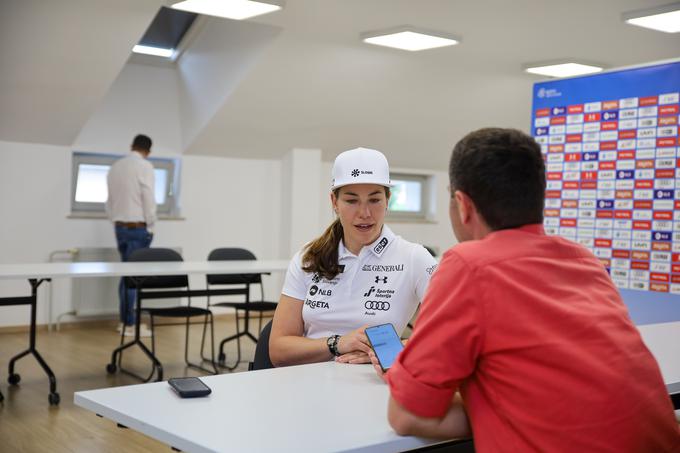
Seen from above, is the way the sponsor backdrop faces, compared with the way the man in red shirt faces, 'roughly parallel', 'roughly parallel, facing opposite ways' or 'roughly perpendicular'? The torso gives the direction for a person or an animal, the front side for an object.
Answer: roughly perpendicular

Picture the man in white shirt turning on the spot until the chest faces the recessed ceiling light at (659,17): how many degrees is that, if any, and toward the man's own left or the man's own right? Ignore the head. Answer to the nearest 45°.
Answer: approximately 90° to the man's own right

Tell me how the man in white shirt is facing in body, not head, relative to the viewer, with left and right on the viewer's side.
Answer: facing away from the viewer and to the right of the viewer

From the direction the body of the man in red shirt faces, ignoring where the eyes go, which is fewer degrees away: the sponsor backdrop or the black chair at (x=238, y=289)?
the black chair

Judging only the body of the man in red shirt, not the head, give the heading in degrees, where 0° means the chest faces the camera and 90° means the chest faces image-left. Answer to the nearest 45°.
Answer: approximately 135°

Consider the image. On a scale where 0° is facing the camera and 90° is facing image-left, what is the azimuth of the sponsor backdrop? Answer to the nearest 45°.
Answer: approximately 45°

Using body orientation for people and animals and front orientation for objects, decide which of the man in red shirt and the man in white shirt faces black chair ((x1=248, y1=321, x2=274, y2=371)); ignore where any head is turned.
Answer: the man in red shirt
